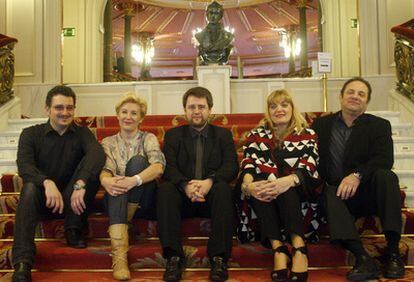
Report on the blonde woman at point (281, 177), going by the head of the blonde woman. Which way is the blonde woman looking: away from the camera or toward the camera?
toward the camera

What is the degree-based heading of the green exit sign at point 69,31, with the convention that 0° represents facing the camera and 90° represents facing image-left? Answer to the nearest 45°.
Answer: approximately 0°

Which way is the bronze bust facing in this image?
toward the camera

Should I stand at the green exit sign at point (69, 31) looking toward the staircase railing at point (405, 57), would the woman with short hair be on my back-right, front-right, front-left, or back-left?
front-right

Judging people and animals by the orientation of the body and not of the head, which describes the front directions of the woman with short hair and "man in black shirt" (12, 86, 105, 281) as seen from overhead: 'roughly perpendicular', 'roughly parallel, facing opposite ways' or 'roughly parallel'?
roughly parallel

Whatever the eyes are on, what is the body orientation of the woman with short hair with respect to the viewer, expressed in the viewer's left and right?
facing the viewer

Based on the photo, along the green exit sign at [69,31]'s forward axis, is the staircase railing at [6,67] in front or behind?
in front

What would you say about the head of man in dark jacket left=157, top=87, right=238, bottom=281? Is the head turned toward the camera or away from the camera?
toward the camera

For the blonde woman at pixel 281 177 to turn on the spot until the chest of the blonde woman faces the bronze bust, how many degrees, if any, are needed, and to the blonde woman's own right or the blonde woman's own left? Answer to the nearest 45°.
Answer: approximately 180°

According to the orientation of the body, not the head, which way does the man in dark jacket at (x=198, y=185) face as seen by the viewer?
toward the camera

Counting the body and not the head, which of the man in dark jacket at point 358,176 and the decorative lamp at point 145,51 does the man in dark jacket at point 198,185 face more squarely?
the man in dark jacket

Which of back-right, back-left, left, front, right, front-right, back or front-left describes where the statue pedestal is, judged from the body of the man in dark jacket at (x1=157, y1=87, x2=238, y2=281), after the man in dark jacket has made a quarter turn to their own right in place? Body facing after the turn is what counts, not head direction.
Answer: right
